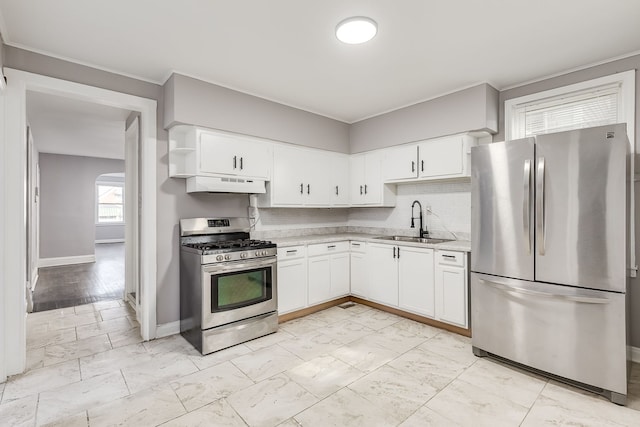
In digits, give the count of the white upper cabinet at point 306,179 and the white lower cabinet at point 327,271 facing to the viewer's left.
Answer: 0

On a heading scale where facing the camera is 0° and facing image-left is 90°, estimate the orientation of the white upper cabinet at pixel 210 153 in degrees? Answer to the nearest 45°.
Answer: approximately 315°

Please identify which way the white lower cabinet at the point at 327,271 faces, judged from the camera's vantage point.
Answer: facing the viewer and to the right of the viewer

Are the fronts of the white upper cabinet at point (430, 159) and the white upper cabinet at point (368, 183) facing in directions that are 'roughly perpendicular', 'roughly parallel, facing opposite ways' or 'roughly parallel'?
roughly parallel

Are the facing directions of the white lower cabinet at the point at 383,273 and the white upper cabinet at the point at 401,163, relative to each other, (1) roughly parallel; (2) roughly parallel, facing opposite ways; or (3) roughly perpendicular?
roughly parallel

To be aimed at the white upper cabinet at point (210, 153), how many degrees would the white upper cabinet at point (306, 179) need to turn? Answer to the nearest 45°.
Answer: approximately 90° to its right

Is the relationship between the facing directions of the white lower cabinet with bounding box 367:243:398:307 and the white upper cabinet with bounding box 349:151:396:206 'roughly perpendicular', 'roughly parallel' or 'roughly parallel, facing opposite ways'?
roughly parallel

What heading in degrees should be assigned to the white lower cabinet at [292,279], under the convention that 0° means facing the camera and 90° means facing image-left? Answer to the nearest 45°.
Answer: approximately 315°

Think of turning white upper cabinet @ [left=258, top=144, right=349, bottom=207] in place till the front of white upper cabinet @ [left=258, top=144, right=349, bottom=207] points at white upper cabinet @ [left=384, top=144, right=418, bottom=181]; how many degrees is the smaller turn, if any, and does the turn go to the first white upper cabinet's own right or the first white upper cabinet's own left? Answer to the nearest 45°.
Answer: approximately 45° to the first white upper cabinet's own left

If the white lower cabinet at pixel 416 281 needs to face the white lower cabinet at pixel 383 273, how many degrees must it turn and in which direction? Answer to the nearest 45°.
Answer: approximately 90° to its right

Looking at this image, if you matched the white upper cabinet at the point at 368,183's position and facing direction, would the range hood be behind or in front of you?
in front

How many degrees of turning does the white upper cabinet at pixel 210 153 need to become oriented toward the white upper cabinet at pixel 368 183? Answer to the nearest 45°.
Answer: approximately 45° to its left
